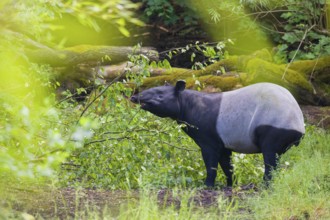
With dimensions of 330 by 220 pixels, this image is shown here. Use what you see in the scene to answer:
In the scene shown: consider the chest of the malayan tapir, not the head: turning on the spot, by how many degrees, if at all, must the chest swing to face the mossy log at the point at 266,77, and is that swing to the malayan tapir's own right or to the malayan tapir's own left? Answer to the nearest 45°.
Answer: approximately 90° to the malayan tapir's own right

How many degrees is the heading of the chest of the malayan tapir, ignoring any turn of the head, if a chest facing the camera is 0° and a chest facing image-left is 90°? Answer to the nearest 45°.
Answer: approximately 90°
